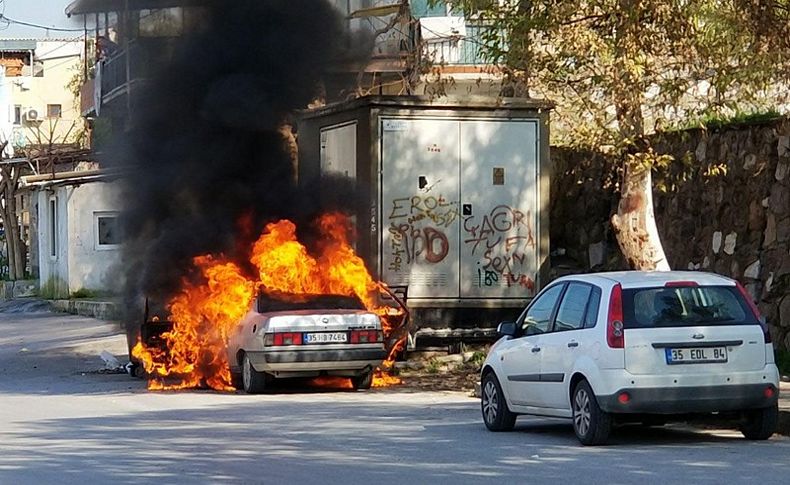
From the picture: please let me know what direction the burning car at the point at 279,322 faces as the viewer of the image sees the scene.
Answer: facing away from the viewer and to the left of the viewer

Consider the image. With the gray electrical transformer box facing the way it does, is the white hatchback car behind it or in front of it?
in front

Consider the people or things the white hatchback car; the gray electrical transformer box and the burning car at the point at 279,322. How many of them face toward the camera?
1

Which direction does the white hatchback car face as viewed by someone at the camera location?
facing away from the viewer and to the left of the viewer

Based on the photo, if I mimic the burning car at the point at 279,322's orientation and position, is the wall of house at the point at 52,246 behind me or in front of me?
in front
